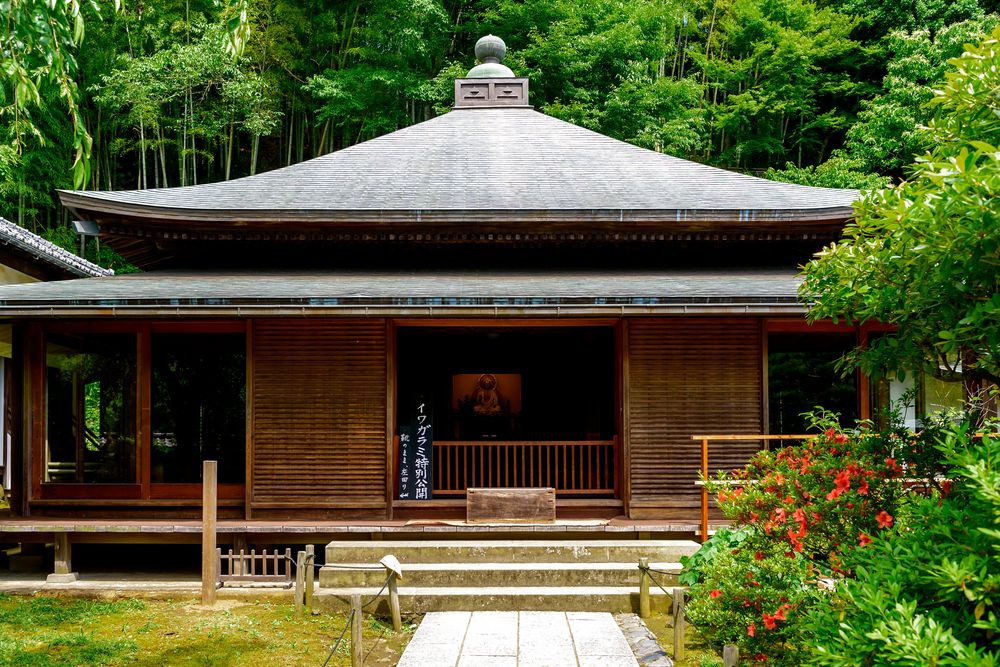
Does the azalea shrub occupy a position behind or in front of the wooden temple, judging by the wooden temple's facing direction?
in front

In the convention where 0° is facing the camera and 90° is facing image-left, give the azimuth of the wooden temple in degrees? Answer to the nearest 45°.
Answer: approximately 0°

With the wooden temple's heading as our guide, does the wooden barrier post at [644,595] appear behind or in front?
in front

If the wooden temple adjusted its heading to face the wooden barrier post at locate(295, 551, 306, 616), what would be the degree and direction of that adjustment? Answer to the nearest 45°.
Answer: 0° — it already faces it

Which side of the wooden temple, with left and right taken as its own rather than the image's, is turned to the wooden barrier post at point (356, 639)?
front

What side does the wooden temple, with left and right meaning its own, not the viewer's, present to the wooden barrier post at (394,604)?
front
